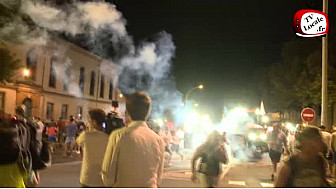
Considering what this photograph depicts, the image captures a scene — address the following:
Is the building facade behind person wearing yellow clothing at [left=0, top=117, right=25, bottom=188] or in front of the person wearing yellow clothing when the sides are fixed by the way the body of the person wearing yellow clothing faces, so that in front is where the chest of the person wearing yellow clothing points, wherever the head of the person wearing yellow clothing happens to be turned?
in front

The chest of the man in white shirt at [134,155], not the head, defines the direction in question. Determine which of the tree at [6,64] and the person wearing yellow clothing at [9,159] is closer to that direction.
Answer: the tree

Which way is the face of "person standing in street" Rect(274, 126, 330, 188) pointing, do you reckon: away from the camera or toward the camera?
away from the camera

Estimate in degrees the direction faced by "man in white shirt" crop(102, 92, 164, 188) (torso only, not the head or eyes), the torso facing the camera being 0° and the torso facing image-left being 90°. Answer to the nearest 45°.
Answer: approximately 180°

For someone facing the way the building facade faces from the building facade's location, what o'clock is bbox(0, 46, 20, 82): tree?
The tree is roughly at 2 o'clock from the building facade.

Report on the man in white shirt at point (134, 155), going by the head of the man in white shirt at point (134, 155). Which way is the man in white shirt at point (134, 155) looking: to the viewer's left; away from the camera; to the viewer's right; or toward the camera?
away from the camera

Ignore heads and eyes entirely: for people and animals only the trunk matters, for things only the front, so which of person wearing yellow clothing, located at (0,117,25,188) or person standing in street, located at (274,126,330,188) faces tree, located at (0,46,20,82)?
the person wearing yellow clothing

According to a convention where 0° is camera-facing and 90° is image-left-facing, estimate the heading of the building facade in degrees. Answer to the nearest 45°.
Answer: approximately 315°
